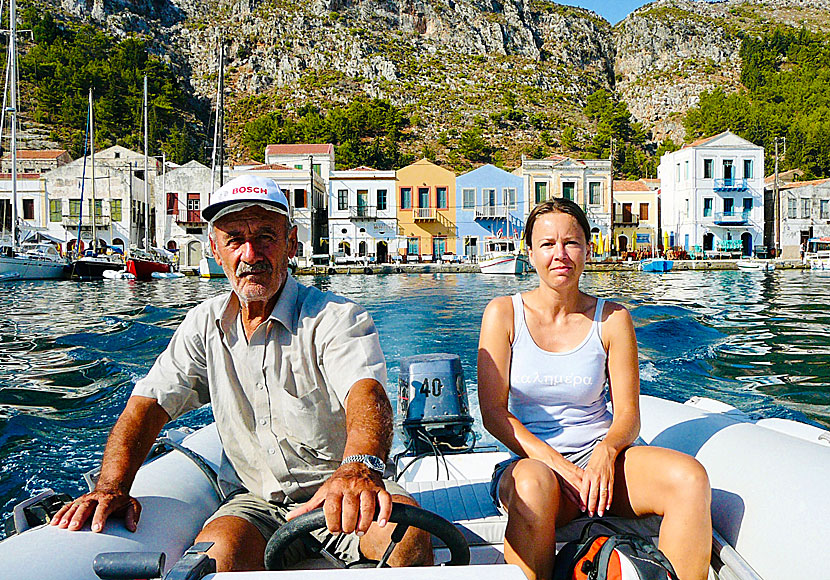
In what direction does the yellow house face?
toward the camera

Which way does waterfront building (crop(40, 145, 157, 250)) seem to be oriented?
toward the camera

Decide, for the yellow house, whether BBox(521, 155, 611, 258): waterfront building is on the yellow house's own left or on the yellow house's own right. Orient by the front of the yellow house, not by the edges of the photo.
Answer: on the yellow house's own left

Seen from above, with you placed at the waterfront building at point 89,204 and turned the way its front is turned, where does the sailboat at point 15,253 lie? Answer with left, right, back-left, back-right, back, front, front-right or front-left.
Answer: front

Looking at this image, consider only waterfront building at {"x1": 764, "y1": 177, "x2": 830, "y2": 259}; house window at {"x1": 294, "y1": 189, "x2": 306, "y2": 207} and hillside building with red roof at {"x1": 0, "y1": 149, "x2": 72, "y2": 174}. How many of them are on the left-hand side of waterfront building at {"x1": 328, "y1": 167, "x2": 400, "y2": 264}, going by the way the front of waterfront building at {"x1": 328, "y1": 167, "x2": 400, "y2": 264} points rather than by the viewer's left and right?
1

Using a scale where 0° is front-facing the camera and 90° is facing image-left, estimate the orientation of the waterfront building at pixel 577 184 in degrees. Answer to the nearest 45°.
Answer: approximately 0°

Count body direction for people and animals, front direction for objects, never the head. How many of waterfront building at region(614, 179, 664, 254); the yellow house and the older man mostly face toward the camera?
3

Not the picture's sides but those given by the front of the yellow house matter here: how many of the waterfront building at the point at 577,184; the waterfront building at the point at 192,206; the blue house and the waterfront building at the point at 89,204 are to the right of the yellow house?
2

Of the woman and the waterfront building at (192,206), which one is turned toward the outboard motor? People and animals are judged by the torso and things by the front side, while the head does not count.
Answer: the waterfront building

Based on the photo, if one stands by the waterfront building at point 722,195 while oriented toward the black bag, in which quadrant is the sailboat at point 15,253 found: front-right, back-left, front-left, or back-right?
front-right

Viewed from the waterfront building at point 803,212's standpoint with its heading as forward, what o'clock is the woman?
The woman is roughly at 12 o'clock from the waterfront building.

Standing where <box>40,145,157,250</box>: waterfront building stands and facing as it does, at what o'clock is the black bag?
The black bag is roughly at 12 o'clock from the waterfront building.

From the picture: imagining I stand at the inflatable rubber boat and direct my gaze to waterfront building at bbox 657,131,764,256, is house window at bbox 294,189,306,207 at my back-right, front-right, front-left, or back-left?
front-left

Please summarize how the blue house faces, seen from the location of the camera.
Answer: facing the viewer

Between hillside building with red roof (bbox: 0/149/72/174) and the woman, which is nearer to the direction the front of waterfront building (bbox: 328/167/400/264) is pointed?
the woman

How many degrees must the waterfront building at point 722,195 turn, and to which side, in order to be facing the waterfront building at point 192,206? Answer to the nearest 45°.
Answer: approximately 45° to its right

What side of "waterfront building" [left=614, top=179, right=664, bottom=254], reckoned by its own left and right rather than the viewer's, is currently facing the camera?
front
